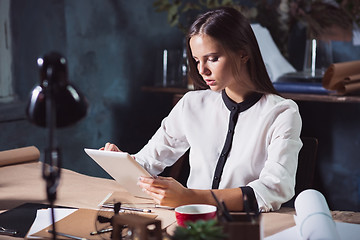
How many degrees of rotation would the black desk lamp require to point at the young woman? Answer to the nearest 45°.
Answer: approximately 45° to its right

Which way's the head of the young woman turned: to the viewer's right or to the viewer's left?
to the viewer's left

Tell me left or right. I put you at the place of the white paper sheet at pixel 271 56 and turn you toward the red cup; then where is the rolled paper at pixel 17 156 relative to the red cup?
right

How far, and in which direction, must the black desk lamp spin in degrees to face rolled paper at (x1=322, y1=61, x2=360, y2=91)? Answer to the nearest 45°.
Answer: approximately 45° to its right

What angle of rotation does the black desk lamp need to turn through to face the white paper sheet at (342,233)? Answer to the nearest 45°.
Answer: approximately 90° to its right

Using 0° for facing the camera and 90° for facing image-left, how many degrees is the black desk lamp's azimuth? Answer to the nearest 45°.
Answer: approximately 180°

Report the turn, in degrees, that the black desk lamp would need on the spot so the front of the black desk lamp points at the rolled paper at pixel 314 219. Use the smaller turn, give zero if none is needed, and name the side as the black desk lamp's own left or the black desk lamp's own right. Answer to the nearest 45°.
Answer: approximately 90° to the black desk lamp's own right
